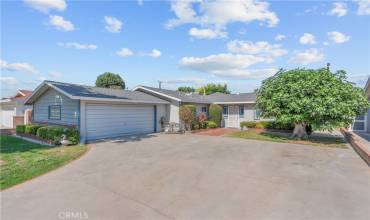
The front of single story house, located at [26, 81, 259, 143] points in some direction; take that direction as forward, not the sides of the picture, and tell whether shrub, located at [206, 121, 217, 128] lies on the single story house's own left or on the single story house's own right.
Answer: on the single story house's own left

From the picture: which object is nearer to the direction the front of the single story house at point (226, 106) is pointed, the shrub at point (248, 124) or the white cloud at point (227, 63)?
the shrub

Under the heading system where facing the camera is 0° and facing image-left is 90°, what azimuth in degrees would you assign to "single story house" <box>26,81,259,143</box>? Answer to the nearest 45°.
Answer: approximately 315°

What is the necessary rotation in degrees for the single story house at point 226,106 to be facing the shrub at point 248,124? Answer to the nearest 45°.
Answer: approximately 90° to its left

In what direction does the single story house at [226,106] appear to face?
toward the camera

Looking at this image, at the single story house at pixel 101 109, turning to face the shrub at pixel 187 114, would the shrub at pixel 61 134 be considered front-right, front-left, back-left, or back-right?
back-right

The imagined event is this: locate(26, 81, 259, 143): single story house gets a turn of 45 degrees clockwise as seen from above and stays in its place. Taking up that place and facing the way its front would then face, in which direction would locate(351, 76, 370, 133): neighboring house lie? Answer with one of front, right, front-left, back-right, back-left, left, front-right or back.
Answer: left
